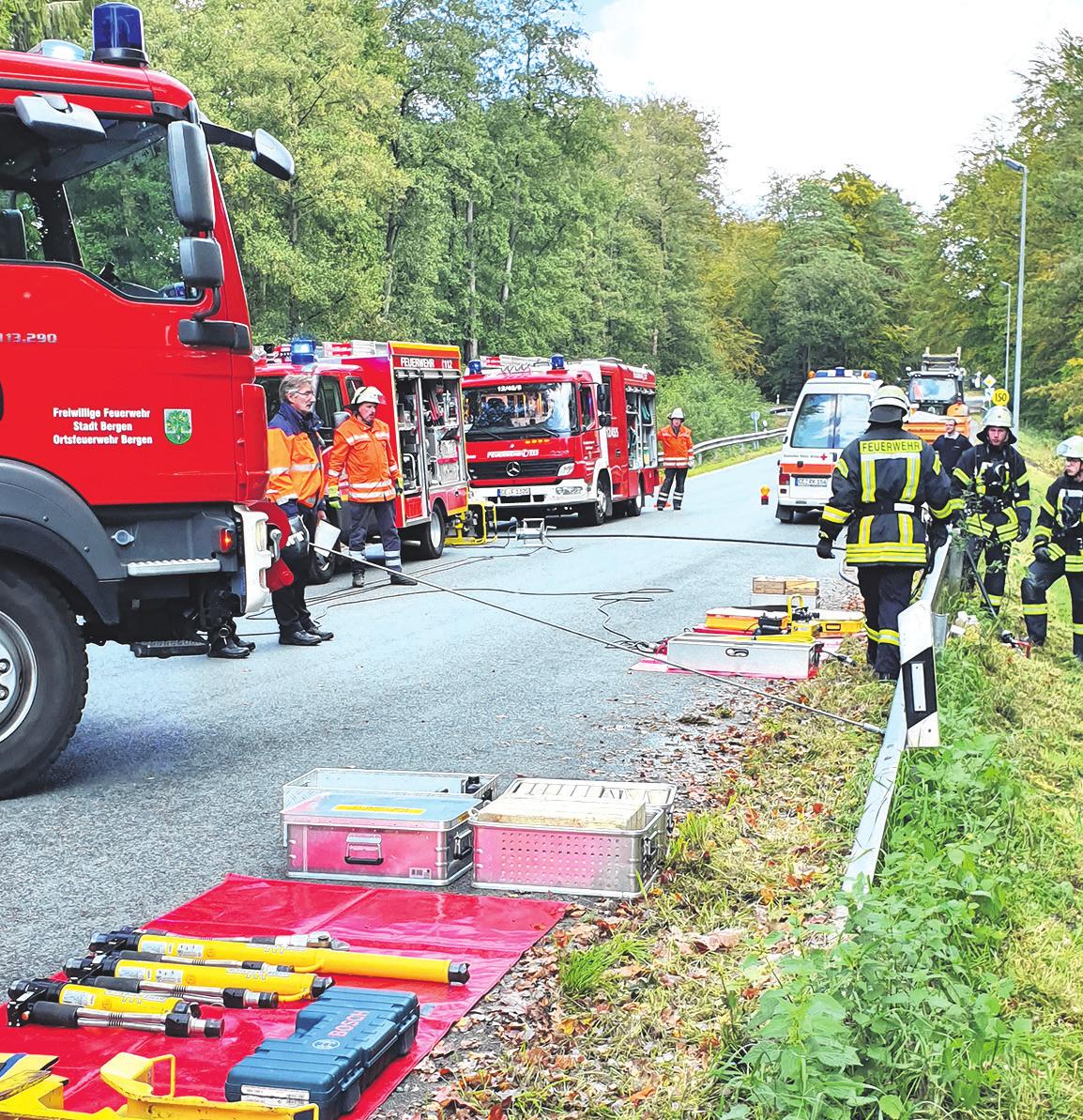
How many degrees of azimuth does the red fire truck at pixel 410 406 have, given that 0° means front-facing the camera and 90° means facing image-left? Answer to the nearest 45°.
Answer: approximately 45°

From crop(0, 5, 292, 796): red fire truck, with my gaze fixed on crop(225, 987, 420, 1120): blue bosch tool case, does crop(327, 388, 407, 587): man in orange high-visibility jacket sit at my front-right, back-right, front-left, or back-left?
back-left

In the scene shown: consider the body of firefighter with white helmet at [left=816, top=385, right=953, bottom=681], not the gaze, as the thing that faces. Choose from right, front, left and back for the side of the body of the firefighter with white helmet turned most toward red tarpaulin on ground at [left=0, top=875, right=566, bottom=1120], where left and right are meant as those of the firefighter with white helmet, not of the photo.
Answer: back

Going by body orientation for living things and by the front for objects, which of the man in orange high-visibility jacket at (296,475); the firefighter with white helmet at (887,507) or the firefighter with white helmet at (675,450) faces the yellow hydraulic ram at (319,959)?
the firefighter with white helmet at (675,450)

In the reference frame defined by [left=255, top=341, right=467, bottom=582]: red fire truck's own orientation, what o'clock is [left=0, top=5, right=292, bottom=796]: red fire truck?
[left=0, top=5, right=292, bottom=796]: red fire truck is roughly at 11 o'clock from [left=255, top=341, right=467, bottom=582]: red fire truck.

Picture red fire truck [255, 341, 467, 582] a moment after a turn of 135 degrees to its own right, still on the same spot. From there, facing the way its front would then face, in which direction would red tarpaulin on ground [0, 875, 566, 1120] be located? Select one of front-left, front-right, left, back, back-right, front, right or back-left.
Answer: back

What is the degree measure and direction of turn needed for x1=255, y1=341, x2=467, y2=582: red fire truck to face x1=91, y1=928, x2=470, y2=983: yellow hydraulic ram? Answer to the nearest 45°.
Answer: approximately 45° to its left

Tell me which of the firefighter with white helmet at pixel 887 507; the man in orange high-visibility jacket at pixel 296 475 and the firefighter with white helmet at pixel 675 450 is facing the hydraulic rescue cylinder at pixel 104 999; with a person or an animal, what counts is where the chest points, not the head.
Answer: the firefighter with white helmet at pixel 675 450

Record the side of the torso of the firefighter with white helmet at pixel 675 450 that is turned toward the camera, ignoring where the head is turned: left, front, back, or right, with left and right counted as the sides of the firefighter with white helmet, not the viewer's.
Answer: front

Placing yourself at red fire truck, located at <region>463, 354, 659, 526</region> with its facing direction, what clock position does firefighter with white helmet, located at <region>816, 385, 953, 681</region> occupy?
The firefighter with white helmet is roughly at 10 o'clock from the red fire truck.

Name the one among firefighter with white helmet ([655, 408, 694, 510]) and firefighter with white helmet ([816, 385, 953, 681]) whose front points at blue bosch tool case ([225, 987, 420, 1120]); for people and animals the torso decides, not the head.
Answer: firefighter with white helmet ([655, 408, 694, 510])

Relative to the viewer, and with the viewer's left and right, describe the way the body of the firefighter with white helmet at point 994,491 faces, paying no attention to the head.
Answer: facing the viewer

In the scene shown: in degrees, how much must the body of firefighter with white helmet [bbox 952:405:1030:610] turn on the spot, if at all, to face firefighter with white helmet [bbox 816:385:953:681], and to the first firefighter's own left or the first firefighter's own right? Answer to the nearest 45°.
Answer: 0° — they already face them

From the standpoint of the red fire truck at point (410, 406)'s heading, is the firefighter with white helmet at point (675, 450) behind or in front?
behind

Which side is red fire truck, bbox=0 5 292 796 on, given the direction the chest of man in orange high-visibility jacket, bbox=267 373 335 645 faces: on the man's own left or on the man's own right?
on the man's own right

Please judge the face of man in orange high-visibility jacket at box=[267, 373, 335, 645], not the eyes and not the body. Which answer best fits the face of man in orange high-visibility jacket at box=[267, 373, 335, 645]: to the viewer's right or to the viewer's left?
to the viewer's right

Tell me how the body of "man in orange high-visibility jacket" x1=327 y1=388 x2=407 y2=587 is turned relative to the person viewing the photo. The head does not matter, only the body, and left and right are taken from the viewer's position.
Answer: facing the viewer and to the right of the viewer

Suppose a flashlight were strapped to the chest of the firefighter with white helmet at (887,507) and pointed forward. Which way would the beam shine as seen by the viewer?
away from the camera
